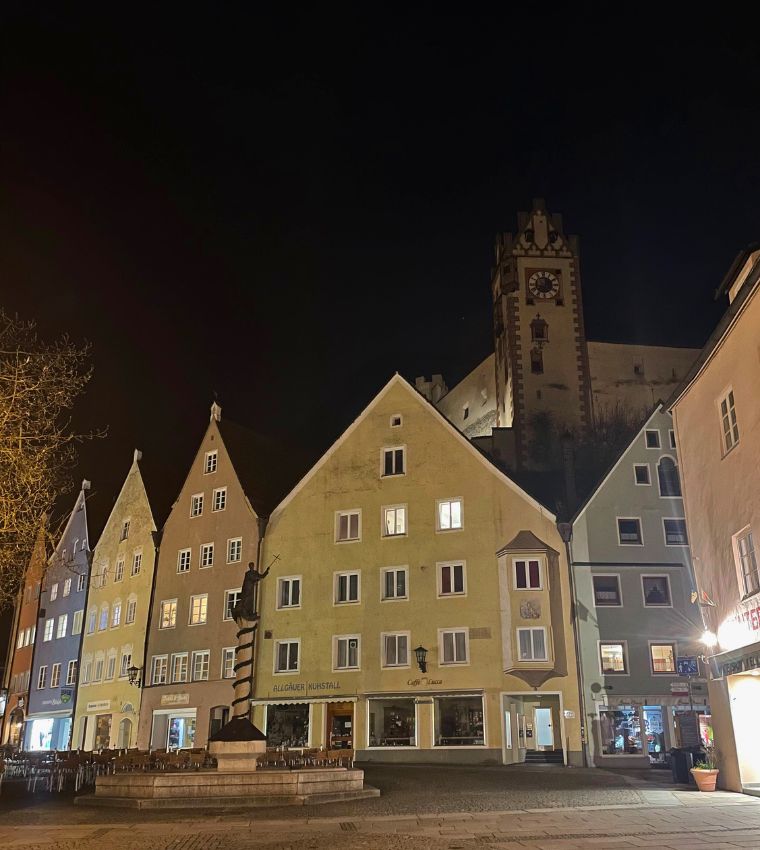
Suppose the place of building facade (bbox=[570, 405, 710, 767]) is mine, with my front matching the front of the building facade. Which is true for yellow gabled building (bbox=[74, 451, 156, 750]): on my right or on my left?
on my right

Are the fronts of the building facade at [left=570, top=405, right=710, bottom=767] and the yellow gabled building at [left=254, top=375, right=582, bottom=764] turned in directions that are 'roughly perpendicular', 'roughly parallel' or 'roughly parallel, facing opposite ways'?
roughly parallel

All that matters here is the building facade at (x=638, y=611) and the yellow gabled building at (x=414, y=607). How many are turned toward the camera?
2

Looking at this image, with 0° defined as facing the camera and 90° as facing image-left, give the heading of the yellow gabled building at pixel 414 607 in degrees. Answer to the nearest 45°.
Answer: approximately 0°

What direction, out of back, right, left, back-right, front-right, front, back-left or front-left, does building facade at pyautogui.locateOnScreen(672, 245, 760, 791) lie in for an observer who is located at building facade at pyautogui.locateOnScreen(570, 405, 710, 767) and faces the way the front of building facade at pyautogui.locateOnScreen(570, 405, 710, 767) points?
front

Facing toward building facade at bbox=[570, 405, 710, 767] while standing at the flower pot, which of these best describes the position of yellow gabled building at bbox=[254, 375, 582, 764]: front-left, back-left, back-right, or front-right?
front-left

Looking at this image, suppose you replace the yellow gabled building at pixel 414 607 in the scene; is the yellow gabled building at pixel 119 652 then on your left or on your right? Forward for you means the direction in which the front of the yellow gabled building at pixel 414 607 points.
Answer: on your right

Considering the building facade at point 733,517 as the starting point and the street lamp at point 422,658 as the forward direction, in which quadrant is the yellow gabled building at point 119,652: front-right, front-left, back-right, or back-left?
front-left

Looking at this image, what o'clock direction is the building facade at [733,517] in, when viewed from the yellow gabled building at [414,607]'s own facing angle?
The building facade is roughly at 11 o'clock from the yellow gabled building.

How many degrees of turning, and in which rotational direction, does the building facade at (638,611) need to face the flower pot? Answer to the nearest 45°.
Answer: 0° — it already faces it

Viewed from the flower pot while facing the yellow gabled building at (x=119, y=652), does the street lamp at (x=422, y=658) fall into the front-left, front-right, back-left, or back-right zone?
front-right

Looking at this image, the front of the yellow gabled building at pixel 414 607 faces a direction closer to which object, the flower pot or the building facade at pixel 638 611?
the flower pot

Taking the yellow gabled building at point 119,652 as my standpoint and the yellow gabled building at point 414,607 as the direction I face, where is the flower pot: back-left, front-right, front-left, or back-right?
front-right

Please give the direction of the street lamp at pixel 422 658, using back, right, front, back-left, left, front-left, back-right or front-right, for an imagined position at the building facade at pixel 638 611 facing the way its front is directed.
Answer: right

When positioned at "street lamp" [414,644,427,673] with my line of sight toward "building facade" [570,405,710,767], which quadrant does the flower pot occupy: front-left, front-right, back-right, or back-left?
front-right
